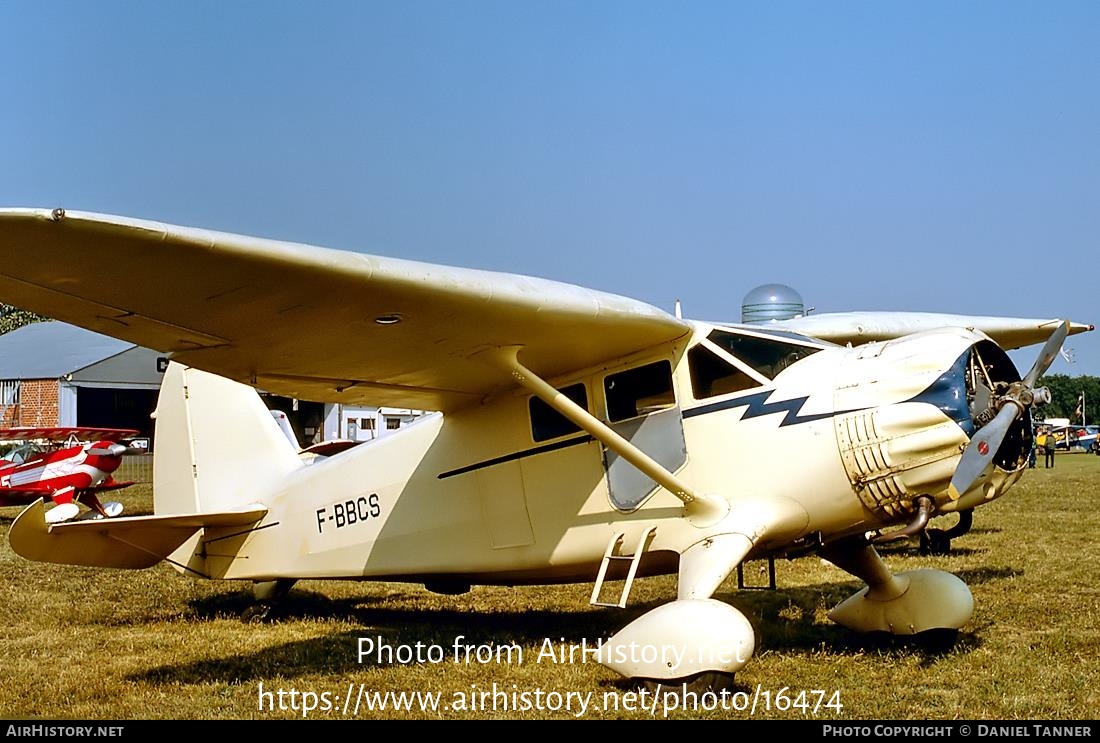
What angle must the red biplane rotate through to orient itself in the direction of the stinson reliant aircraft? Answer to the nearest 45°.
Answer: approximately 45° to its right

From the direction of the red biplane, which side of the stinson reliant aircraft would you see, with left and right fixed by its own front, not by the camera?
back

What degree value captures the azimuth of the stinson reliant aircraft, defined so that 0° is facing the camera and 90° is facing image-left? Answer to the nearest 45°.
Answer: approximately 315°

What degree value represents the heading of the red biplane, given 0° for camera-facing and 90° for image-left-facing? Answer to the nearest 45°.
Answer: approximately 315°
